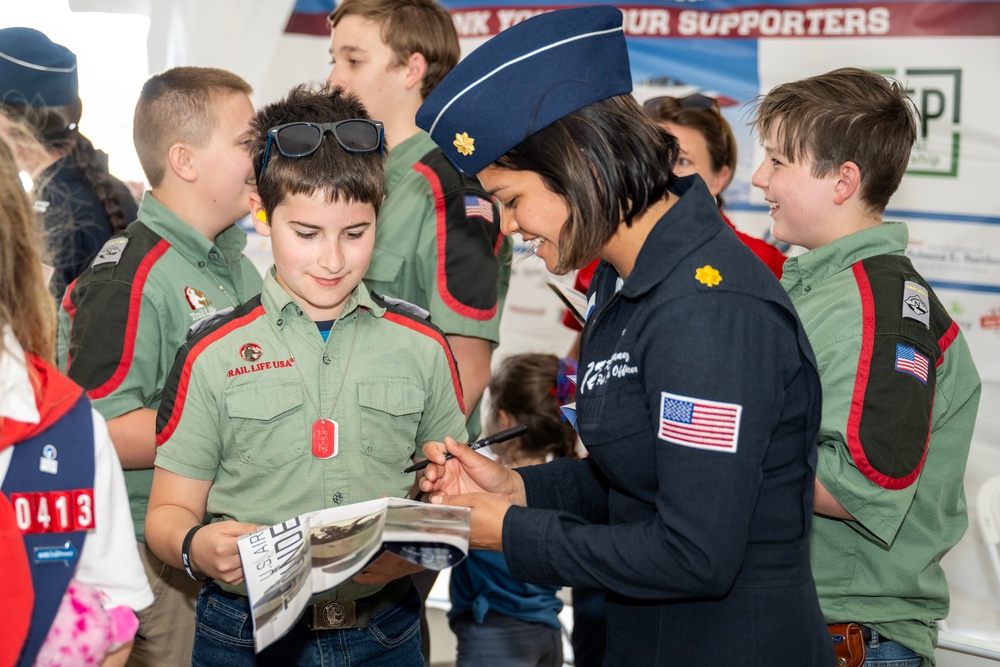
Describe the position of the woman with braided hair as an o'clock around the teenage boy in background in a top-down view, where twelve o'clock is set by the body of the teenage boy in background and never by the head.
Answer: The woman with braided hair is roughly at 2 o'clock from the teenage boy in background.

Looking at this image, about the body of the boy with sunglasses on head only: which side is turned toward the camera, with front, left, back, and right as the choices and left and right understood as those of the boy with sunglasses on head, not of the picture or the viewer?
front

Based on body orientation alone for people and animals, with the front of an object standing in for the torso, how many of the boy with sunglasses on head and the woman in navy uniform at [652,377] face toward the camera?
1

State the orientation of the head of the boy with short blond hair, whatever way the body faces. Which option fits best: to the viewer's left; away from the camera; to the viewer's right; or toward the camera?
to the viewer's right

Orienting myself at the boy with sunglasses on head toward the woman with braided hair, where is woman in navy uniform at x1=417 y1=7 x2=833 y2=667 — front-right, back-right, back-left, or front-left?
back-right

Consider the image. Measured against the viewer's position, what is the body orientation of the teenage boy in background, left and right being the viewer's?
facing the viewer and to the left of the viewer

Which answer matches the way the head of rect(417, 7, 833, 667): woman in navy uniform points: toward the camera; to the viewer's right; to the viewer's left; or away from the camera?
to the viewer's left

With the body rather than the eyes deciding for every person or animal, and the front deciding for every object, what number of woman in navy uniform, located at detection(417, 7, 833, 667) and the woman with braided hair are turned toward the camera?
0

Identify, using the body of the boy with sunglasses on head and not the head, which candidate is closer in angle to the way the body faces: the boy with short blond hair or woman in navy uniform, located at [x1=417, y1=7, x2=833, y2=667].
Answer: the woman in navy uniform

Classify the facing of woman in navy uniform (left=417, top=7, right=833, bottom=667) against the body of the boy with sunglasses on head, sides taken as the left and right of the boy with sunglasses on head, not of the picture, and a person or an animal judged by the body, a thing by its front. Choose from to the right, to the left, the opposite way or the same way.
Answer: to the right

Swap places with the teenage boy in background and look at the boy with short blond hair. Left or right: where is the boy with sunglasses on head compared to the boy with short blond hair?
left

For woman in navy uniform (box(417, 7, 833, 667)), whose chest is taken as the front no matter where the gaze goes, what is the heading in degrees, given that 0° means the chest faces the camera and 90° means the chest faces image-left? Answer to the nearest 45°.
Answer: approximately 90°
